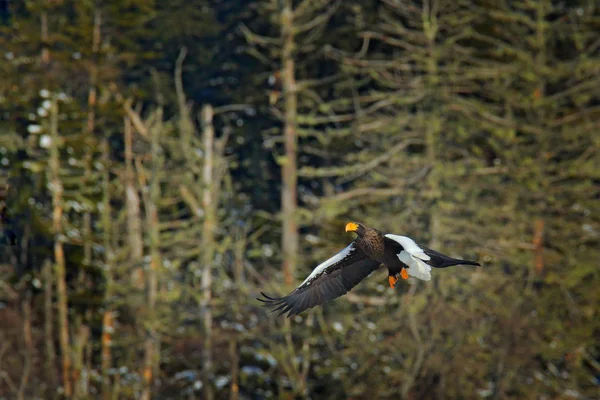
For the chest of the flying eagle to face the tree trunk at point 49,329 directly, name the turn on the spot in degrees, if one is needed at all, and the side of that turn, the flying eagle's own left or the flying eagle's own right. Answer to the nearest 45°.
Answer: approximately 90° to the flying eagle's own right

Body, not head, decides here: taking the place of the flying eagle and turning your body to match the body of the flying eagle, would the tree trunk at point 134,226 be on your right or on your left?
on your right

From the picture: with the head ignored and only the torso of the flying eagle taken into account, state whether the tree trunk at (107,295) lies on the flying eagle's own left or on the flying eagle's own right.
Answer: on the flying eagle's own right

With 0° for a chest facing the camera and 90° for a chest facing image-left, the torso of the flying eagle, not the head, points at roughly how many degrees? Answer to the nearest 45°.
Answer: approximately 45°

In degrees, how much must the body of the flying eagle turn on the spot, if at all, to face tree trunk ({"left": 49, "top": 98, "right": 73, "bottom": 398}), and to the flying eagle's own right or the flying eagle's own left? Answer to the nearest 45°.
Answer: approximately 90° to the flying eagle's own right

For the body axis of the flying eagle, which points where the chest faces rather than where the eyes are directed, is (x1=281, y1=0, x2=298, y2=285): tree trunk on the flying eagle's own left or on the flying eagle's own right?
on the flying eagle's own right
